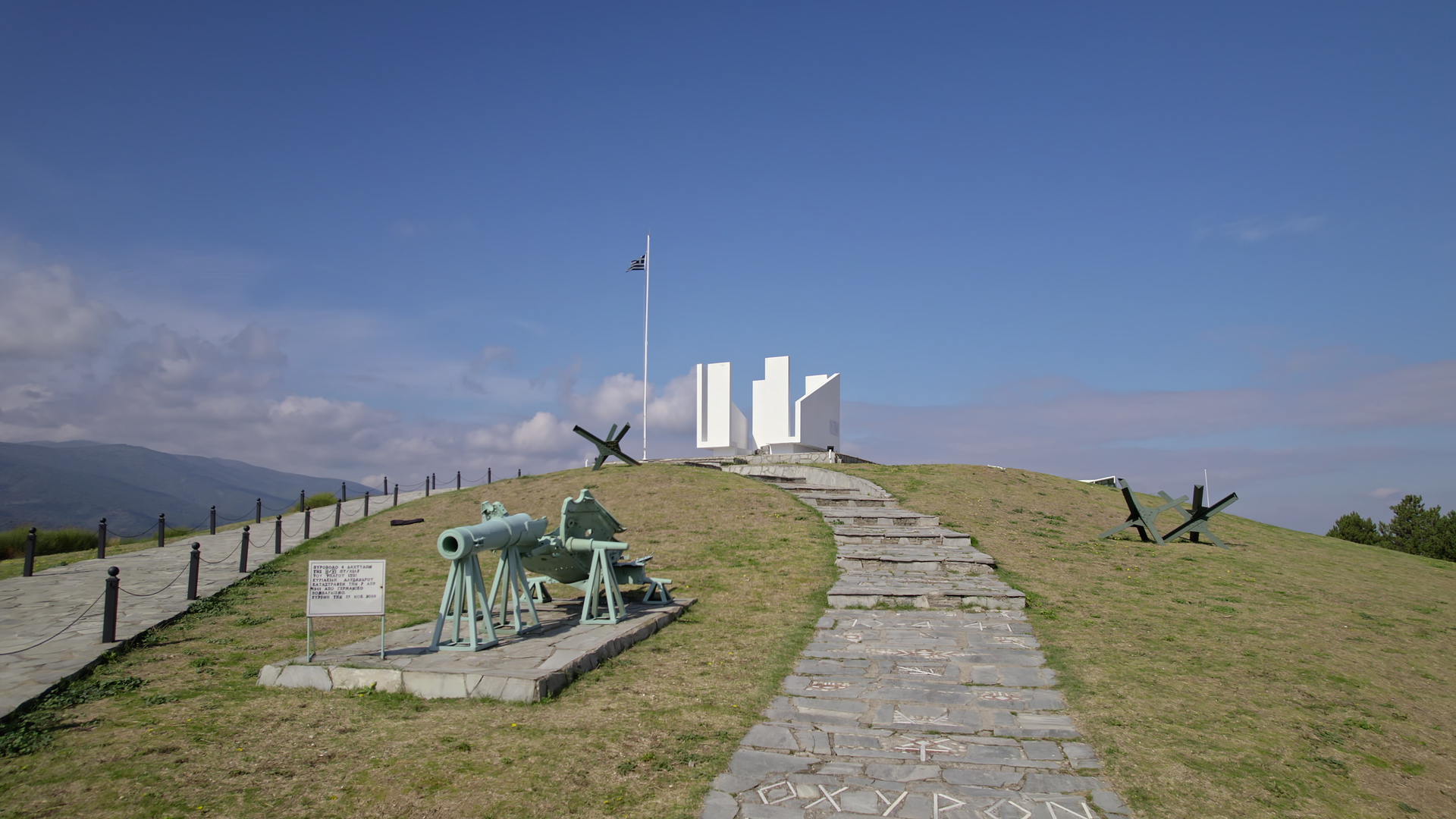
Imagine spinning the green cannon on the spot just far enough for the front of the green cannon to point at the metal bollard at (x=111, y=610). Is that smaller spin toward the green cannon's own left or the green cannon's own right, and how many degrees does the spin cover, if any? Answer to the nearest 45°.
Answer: approximately 45° to the green cannon's own right

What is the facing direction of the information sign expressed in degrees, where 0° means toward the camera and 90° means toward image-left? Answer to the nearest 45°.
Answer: approximately 0°

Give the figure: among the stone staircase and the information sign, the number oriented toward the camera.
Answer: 2

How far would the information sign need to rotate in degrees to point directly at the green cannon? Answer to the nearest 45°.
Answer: approximately 135° to its left

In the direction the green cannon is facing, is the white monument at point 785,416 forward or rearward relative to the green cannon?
rearward

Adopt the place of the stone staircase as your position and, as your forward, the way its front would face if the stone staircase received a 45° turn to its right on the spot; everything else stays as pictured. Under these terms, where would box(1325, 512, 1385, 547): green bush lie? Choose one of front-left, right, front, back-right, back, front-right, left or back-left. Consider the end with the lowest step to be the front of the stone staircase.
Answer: back

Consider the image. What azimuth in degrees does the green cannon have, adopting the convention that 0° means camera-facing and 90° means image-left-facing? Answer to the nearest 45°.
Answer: approximately 45°

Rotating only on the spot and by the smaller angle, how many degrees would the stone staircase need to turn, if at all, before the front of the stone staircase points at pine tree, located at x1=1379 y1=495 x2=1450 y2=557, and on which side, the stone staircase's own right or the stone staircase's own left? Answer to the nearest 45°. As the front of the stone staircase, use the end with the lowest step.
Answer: approximately 135° to the stone staircase's own left

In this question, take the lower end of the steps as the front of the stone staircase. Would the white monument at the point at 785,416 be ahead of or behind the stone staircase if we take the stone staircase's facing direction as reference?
behind

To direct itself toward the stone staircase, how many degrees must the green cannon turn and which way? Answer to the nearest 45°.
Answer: approximately 180°

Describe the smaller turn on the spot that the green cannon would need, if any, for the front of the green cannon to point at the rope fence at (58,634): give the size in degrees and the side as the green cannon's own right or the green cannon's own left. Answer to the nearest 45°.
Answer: approximately 45° to the green cannon's own right

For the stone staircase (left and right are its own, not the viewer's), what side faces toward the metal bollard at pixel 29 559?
right
